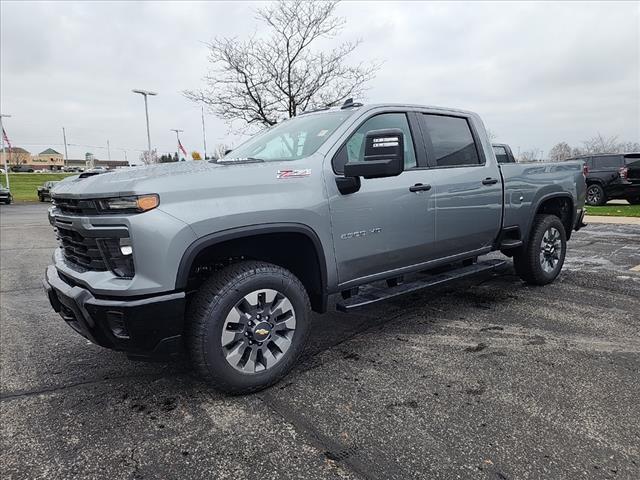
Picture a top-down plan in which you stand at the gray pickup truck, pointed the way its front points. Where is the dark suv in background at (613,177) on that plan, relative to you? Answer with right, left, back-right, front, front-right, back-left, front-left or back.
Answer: back

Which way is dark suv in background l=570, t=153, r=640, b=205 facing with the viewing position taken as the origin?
facing away from the viewer and to the left of the viewer

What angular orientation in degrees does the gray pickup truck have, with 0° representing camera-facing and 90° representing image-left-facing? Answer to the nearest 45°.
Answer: approximately 45°

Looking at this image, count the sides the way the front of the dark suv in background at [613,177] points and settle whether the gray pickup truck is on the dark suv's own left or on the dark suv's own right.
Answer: on the dark suv's own left
